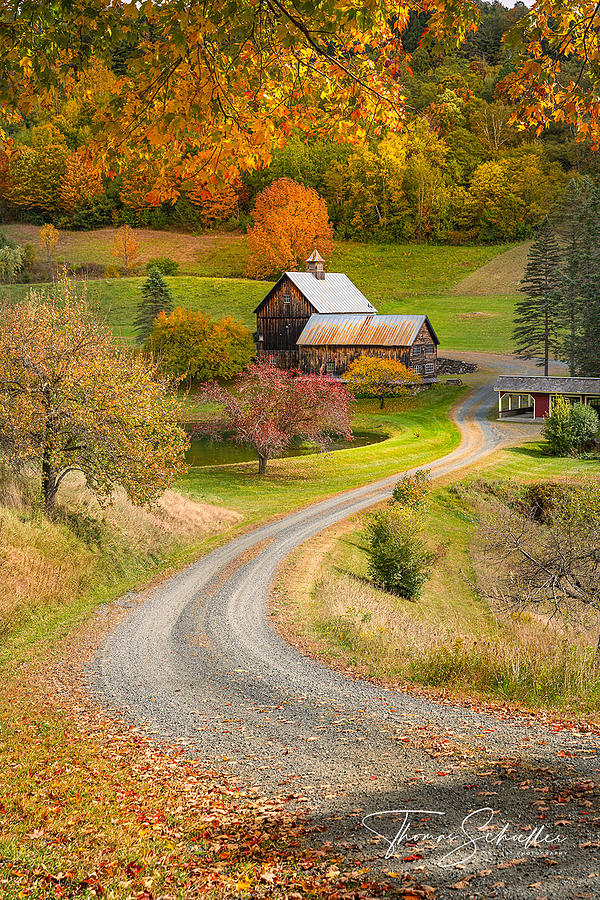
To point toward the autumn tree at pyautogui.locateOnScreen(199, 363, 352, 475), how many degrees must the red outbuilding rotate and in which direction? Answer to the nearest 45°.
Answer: approximately 45° to its right

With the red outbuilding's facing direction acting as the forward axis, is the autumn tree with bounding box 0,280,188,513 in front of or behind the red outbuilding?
in front

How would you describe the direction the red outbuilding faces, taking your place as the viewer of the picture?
facing the viewer

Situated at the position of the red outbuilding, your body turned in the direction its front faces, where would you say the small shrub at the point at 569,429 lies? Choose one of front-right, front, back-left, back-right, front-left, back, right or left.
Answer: front

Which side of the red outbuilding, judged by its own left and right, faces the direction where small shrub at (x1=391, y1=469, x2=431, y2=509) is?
front

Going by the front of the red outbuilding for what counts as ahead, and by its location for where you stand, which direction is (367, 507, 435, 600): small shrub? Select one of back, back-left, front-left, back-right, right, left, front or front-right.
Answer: front

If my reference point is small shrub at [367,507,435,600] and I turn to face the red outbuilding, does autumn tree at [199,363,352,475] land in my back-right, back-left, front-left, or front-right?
front-left

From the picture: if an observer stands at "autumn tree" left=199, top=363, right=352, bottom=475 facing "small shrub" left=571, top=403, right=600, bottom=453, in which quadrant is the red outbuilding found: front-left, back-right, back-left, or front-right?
front-left
